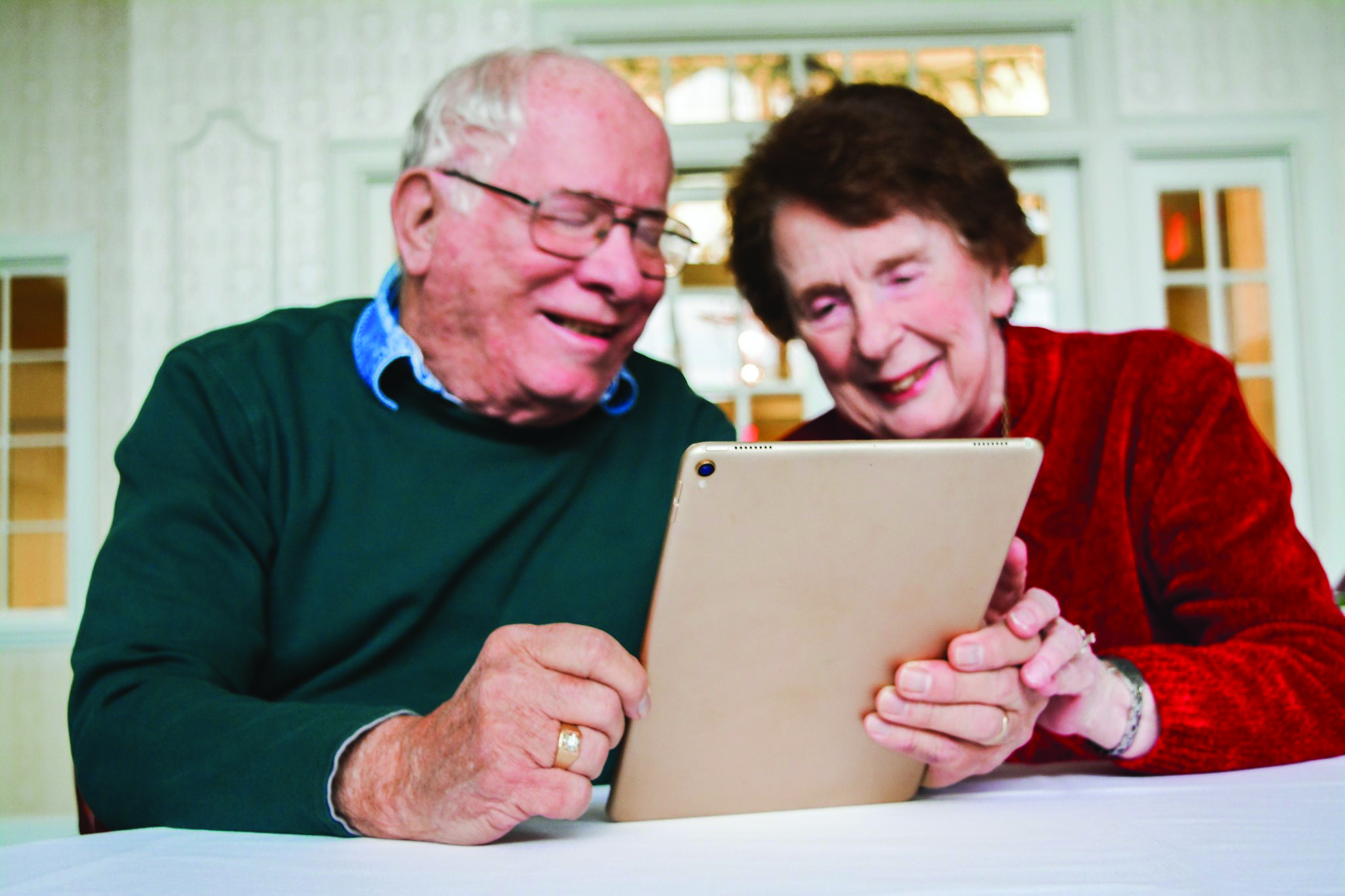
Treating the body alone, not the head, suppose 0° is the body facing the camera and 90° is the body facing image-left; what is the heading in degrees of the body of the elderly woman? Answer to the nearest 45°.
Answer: approximately 45°

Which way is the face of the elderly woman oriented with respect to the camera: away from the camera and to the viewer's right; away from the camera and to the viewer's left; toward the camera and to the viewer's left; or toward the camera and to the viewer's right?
toward the camera and to the viewer's left

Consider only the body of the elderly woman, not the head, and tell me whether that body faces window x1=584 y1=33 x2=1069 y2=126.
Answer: no

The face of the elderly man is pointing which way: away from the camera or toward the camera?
toward the camera

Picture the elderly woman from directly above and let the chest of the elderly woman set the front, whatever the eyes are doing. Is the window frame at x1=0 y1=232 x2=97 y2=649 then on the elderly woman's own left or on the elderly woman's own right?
on the elderly woman's own right

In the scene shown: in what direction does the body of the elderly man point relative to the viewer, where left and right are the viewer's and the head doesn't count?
facing the viewer and to the right of the viewer

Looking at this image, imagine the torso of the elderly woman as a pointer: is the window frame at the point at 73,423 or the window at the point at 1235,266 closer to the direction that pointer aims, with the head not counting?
the window frame

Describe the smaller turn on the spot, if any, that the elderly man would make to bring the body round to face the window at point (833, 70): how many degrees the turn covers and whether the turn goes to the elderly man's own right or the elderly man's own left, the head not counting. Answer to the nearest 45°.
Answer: approximately 90° to the elderly man's own left

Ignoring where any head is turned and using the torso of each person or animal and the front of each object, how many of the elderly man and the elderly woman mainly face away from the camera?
0

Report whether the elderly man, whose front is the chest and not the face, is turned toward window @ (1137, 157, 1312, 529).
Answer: no
